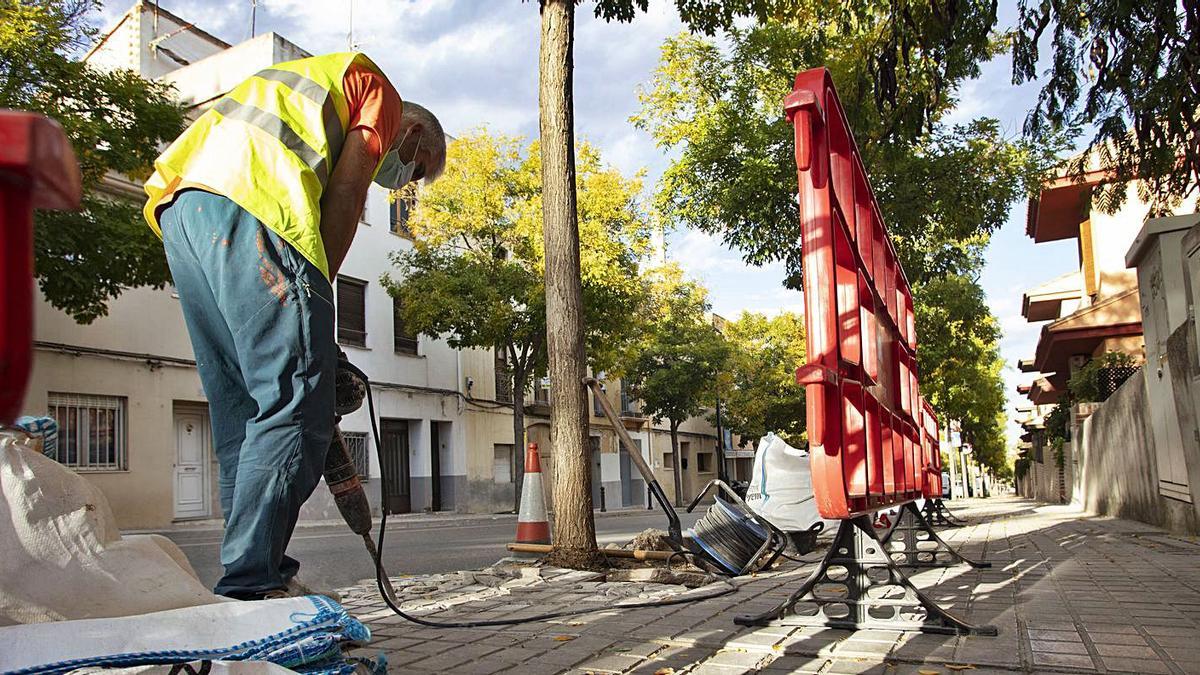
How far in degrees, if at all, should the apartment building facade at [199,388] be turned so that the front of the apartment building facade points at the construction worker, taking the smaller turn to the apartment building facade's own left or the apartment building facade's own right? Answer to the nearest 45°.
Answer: approximately 45° to the apartment building facade's own right

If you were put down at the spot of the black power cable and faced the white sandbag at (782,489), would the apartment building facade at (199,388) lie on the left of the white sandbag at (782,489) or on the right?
left

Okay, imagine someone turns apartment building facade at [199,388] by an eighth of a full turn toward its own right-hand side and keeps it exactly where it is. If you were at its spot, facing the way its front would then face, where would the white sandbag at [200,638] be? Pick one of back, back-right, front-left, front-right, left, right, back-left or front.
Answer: front

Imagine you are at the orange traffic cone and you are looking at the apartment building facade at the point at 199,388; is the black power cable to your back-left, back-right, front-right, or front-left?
back-left

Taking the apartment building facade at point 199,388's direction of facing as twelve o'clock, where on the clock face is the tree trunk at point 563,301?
The tree trunk is roughly at 1 o'clock from the apartment building facade.

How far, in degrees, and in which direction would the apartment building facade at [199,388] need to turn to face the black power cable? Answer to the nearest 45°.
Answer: approximately 45° to its right

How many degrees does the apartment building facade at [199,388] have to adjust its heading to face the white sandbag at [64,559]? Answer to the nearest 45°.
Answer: approximately 45° to its right

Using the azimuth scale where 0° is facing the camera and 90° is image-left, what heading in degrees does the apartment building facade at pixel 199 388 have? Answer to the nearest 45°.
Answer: approximately 315°

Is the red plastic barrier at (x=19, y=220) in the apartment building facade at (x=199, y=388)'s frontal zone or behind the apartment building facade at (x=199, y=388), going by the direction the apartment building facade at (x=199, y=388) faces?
frontal zone

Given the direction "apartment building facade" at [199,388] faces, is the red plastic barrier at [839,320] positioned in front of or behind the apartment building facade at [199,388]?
in front
